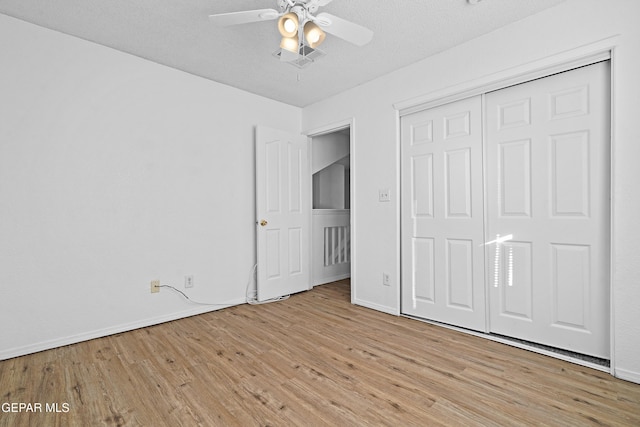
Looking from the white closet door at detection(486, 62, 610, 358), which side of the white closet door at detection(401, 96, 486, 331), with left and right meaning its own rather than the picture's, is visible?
left

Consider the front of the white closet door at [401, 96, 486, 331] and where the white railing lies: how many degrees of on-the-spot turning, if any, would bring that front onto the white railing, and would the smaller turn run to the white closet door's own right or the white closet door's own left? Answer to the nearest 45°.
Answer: approximately 90° to the white closet door's own right

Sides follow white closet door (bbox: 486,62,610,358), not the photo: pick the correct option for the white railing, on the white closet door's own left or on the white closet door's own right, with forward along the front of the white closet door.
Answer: on the white closet door's own right

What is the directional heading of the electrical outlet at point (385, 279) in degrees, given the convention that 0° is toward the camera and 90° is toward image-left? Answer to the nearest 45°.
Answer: approximately 45°

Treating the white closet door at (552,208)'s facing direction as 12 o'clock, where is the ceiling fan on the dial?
The ceiling fan is roughly at 12 o'clock from the white closet door.

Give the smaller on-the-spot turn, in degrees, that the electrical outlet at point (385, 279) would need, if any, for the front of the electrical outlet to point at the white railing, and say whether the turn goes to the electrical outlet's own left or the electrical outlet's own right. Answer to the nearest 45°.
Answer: approximately 90° to the electrical outlet's own right

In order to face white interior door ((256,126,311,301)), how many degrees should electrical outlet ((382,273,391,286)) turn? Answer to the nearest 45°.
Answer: approximately 45° to its right

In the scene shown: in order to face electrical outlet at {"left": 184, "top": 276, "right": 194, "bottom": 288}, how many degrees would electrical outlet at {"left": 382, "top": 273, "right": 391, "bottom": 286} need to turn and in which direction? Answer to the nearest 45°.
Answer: approximately 45° to its right

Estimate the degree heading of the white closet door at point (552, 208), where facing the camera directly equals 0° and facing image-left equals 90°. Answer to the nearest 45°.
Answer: approximately 45°

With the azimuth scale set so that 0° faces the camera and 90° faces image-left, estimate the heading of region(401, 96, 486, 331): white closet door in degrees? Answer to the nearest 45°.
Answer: approximately 45°
